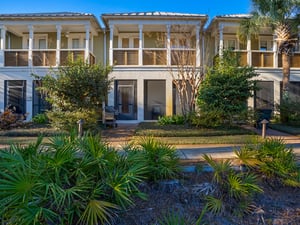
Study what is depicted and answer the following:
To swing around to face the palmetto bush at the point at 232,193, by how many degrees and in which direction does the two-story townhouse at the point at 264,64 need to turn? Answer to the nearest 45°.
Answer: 0° — it already faces it

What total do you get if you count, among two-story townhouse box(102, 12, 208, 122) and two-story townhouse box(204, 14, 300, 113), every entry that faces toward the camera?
2

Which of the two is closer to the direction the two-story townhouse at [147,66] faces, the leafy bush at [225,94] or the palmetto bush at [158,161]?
the palmetto bush

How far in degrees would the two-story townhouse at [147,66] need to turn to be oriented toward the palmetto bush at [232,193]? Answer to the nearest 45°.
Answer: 0° — it already faces it

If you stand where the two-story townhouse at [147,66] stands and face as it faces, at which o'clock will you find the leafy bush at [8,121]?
The leafy bush is roughly at 2 o'clock from the two-story townhouse.

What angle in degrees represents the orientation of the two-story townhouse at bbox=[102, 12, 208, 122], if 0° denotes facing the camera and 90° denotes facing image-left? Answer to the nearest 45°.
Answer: approximately 0°

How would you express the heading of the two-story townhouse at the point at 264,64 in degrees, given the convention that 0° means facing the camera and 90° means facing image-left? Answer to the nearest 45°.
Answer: approximately 0°

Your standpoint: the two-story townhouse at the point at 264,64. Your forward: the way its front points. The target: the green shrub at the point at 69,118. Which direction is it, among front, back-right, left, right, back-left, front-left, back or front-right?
front-right

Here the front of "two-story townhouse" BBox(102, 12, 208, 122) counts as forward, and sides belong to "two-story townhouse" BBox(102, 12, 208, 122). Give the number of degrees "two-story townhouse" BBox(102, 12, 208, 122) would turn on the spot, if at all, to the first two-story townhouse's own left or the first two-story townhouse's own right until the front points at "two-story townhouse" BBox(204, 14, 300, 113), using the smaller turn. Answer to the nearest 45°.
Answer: approximately 90° to the first two-story townhouse's own left
